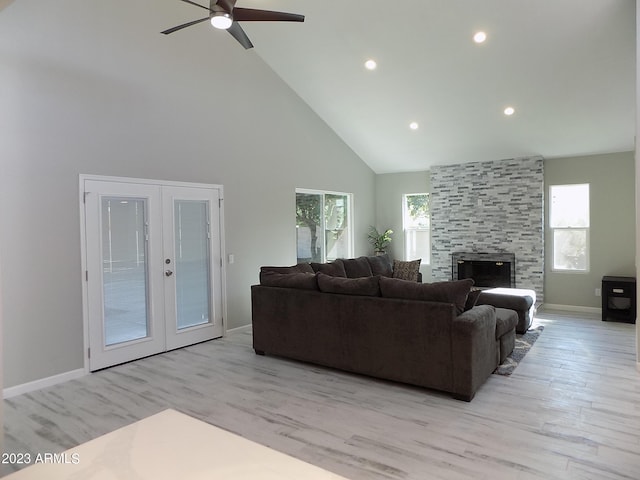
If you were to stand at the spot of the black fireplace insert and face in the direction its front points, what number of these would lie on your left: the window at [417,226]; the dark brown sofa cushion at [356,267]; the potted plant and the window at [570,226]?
1

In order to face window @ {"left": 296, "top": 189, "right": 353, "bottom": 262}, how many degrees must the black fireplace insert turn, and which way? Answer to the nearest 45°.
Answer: approximately 90° to its right

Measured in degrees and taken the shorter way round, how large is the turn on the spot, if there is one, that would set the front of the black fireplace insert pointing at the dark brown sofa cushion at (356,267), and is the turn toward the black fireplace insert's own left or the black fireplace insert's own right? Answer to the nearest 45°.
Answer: approximately 45° to the black fireplace insert's own right

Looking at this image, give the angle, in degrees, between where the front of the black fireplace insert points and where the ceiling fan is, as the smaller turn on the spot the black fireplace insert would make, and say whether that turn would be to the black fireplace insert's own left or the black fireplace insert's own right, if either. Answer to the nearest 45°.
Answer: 0° — it already faces it

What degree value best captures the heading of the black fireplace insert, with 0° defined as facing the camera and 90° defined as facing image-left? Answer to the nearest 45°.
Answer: approximately 0°

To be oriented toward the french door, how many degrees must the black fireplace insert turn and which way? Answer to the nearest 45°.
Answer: approximately 45° to its right

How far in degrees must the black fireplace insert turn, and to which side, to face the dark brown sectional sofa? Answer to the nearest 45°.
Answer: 0° — it already faces it

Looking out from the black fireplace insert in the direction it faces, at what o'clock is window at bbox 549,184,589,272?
The window is roughly at 9 o'clock from the black fireplace insert.

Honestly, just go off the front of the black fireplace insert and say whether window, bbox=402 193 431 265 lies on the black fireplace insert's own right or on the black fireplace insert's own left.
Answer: on the black fireplace insert's own right

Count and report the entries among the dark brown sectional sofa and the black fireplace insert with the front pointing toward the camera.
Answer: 1

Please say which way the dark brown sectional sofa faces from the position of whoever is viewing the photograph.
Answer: facing away from the viewer and to the right of the viewer
